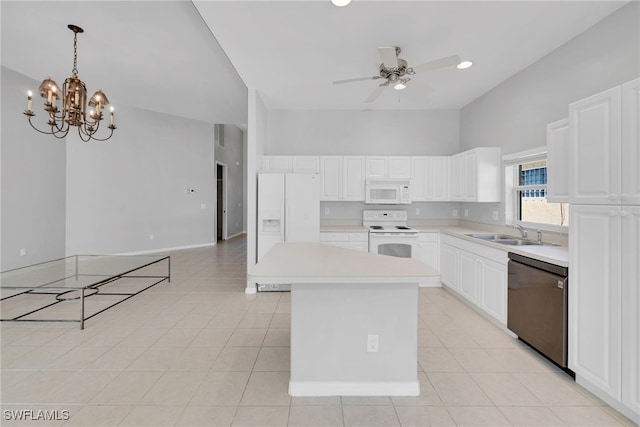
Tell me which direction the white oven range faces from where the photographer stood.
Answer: facing the viewer

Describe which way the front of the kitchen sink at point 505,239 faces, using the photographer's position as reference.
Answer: facing the viewer and to the left of the viewer

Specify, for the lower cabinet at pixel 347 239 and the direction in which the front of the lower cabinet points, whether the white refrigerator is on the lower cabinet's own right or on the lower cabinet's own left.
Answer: on the lower cabinet's own right

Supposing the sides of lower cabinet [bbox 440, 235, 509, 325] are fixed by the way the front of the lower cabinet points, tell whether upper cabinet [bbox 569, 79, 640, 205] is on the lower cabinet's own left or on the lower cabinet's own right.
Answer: on the lower cabinet's own left

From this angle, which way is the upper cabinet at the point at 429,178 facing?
toward the camera

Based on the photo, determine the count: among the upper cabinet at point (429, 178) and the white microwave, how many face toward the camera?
2

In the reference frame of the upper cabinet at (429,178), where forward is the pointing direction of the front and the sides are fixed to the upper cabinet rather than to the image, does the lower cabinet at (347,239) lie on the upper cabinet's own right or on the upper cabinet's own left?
on the upper cabinet's own right

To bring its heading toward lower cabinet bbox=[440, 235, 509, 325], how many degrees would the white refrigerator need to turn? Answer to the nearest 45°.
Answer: approximately 45° to its left

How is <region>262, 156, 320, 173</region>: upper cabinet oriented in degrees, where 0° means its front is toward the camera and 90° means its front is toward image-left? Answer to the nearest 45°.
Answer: approximately 0°

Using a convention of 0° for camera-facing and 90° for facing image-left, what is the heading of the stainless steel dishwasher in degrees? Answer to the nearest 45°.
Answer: approximately 45°

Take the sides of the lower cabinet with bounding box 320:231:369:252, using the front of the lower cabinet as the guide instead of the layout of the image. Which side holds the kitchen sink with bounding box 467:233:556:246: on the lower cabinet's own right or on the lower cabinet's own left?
on the lower cabinet's own left

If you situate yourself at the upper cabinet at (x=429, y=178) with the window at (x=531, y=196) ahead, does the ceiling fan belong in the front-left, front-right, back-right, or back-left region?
front-right

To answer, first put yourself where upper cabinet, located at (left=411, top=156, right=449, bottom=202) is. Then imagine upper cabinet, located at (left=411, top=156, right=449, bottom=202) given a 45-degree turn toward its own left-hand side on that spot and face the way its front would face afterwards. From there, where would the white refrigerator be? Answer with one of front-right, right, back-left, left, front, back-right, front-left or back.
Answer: right

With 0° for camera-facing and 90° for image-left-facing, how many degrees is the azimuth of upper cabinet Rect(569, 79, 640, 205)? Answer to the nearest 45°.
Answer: approximately 45°
